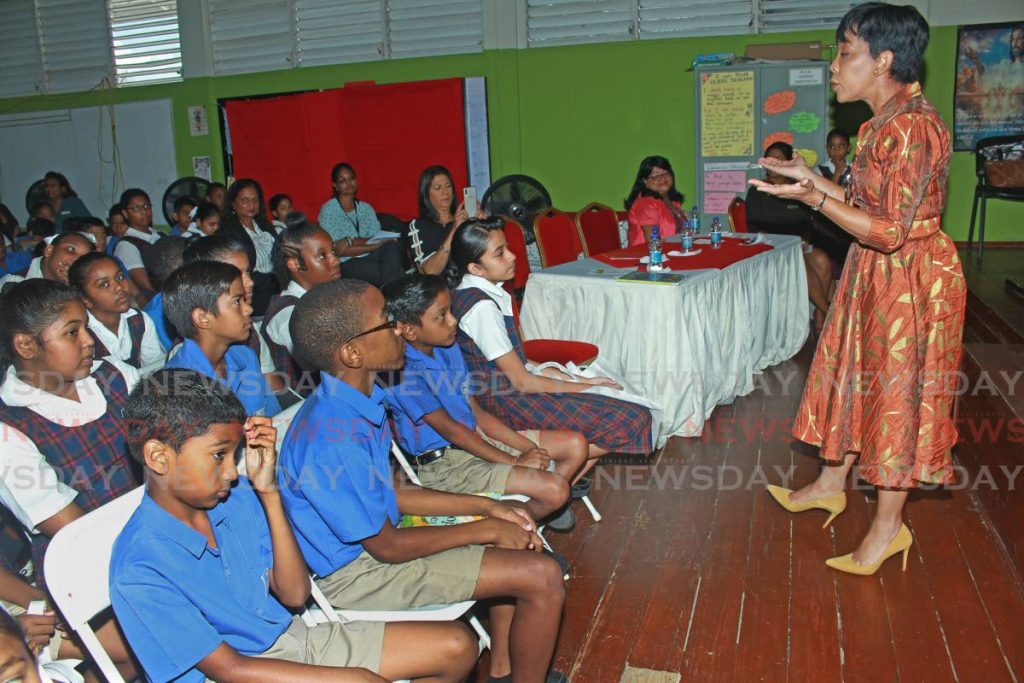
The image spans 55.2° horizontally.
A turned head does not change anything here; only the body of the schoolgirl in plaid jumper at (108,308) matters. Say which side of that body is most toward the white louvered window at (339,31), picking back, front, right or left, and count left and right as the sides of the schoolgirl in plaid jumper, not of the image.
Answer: left

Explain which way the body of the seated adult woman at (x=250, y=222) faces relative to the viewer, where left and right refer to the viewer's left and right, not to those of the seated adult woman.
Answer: facing the viewer and to the right of the viewer

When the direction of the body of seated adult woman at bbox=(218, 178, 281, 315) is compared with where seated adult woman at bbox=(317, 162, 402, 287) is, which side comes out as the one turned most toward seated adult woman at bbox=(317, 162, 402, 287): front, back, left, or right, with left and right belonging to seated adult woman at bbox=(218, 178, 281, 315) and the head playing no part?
left

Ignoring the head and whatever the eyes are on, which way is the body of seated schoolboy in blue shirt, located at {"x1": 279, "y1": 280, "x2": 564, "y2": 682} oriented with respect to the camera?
to the viewer's right

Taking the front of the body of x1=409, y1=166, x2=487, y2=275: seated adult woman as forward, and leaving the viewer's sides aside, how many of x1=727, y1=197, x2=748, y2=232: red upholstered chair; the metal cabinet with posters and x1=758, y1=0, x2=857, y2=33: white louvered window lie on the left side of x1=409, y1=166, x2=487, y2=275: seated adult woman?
3

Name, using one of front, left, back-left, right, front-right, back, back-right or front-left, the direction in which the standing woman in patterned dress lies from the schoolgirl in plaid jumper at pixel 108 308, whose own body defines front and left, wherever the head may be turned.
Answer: front

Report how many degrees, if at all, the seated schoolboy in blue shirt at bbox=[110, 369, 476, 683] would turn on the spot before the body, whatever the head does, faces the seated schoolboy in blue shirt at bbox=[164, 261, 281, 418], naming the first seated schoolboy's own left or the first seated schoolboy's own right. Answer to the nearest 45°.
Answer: approximately 135° to the first seated schoolboy's own left

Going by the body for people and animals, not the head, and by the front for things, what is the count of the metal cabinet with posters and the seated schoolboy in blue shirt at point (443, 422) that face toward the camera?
1

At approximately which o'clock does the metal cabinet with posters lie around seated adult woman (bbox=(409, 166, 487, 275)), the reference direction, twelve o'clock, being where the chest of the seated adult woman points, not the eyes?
The metal cabinet with posters is roughly at 9 o'clock from the seated adult woman.

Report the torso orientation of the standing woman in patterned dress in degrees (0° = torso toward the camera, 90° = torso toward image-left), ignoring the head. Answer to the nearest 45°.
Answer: approximately 90°

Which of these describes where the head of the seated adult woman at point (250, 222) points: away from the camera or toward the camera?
toward the camera

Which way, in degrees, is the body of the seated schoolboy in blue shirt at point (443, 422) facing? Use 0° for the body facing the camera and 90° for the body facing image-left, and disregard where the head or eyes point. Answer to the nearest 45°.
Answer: approximately 270°

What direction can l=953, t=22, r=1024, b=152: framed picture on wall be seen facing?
toward the camera
